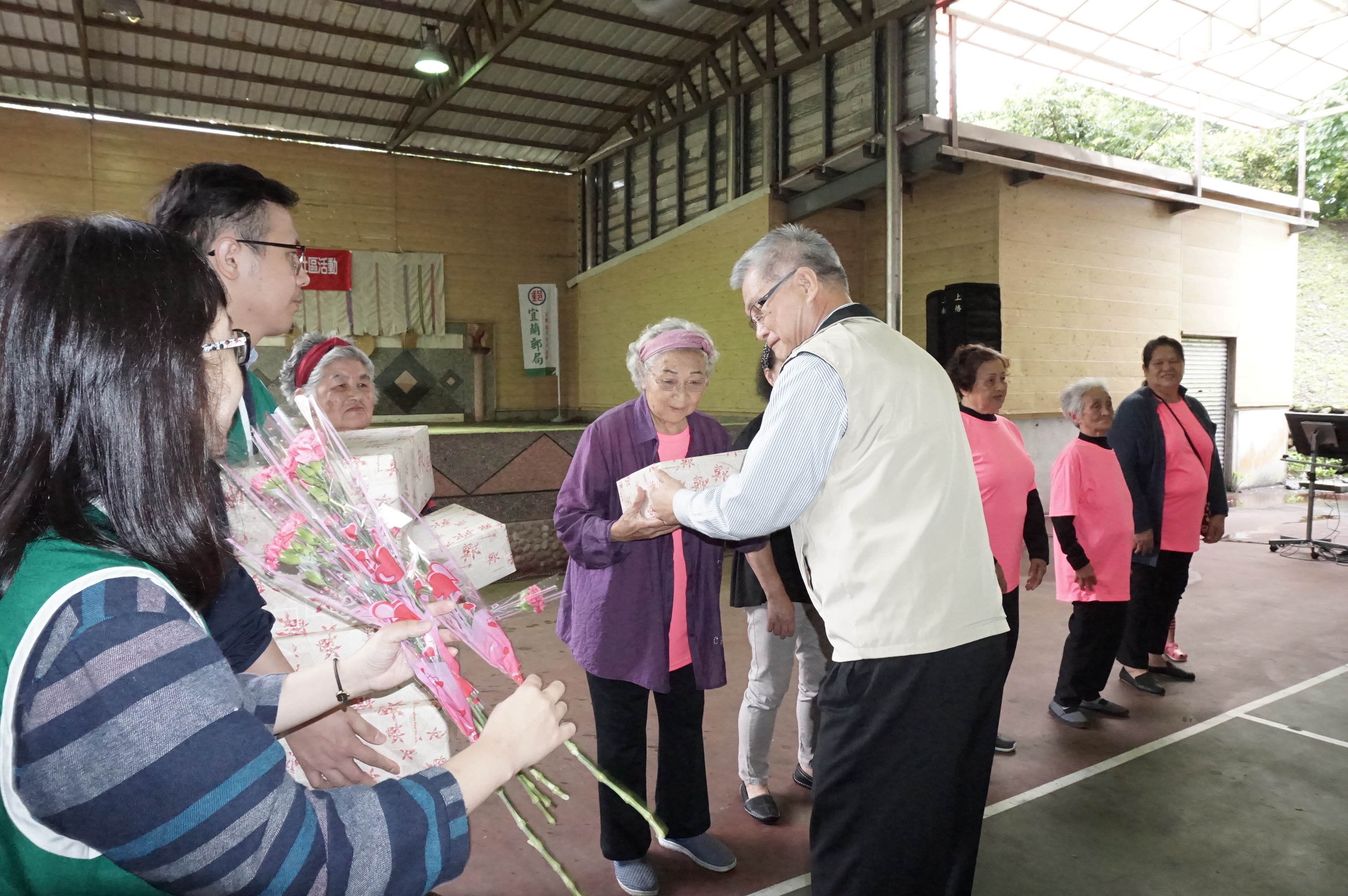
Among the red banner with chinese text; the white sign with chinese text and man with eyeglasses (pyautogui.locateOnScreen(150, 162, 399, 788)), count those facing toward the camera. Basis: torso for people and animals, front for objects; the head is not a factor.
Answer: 2

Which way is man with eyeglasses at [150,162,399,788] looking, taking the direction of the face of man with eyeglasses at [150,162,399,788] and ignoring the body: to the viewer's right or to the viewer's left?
to the viewer's right

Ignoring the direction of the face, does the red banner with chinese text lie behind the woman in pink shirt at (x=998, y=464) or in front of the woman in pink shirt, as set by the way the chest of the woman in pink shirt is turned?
behind

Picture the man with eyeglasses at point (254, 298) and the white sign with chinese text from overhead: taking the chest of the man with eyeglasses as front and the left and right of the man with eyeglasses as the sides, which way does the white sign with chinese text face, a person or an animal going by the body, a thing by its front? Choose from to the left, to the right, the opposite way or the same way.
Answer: to the right

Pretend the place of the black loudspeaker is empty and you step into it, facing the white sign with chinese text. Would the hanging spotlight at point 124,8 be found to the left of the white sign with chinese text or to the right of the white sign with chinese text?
left

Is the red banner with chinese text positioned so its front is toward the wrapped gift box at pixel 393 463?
yes

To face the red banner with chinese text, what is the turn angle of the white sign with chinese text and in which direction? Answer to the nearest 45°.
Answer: approximately 90° to its right

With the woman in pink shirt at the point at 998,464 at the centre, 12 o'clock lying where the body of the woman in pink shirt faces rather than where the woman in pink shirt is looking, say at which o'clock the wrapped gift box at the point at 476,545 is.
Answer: The wrapped gift box is roughly at 2 o'clock from the woman in pink shirt.

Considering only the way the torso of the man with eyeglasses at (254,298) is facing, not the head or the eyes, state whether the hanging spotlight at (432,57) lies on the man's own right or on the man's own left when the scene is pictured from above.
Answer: on the man's own left

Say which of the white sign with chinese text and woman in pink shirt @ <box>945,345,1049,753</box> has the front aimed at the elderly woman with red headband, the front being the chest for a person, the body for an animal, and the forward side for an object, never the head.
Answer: the white sign with chinese text

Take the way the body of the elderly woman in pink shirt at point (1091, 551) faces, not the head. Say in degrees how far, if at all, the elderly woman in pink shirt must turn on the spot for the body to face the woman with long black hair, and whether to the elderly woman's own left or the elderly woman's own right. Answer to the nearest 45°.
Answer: approximately 45° to the elderly woman's own right

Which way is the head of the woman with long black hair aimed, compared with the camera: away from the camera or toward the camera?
away from the camera
